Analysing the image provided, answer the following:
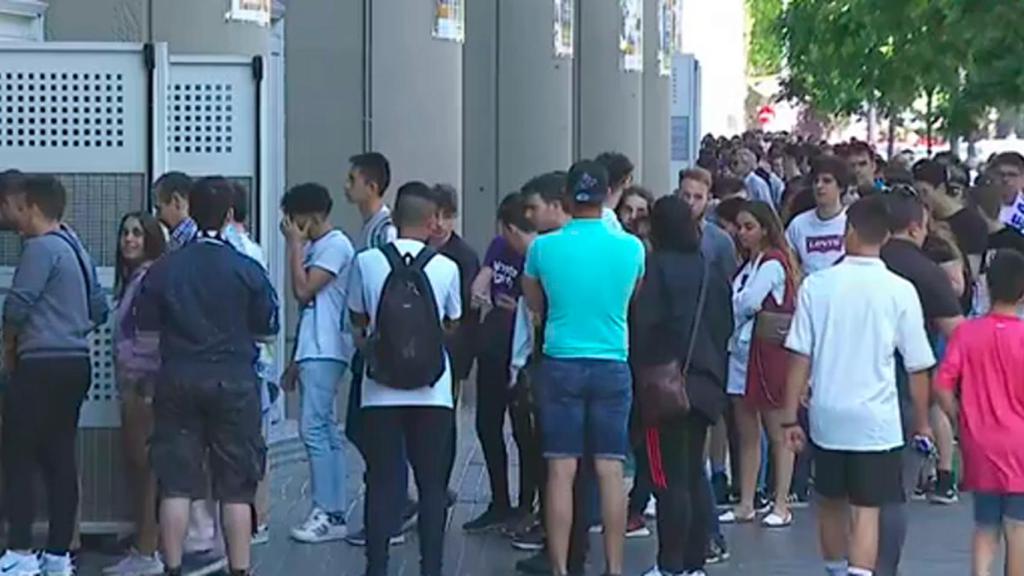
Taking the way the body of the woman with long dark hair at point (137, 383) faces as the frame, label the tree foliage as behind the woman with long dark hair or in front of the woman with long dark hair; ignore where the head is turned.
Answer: behind

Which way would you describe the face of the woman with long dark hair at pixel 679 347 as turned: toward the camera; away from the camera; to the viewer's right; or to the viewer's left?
away from the camera

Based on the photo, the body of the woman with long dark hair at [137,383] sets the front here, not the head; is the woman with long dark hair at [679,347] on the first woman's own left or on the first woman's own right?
on the first woman's own left

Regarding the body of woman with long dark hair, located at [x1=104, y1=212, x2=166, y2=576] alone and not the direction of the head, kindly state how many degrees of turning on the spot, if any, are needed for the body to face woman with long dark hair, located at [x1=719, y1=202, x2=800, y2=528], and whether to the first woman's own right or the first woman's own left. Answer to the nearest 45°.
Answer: approximately 135° to the first woman's own left
